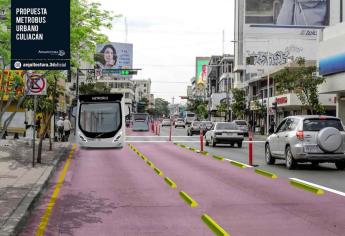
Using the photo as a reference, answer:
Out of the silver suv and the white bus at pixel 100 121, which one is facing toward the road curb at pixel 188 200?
the white bus

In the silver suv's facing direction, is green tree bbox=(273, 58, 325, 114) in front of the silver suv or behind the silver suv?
in front

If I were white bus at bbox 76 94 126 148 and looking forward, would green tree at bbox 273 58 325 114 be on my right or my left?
on my left

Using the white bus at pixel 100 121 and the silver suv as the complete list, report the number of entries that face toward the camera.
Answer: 1

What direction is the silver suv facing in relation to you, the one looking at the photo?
facing away from the viewer and to the left of the viewer

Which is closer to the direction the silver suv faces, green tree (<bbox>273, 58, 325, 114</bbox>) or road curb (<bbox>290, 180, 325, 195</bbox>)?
the green tree

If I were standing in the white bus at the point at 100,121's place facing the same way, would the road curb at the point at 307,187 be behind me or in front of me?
in front

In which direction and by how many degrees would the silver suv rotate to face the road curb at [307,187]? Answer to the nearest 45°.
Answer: approximately 135° to its left

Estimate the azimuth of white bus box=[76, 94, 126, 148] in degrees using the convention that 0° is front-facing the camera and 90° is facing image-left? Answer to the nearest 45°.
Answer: approximately 0°

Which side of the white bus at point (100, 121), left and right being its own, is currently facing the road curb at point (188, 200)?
front

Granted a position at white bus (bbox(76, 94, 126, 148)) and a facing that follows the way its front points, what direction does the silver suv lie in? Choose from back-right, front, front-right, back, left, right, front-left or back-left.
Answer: front-left

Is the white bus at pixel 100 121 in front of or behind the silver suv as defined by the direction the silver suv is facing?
in front
